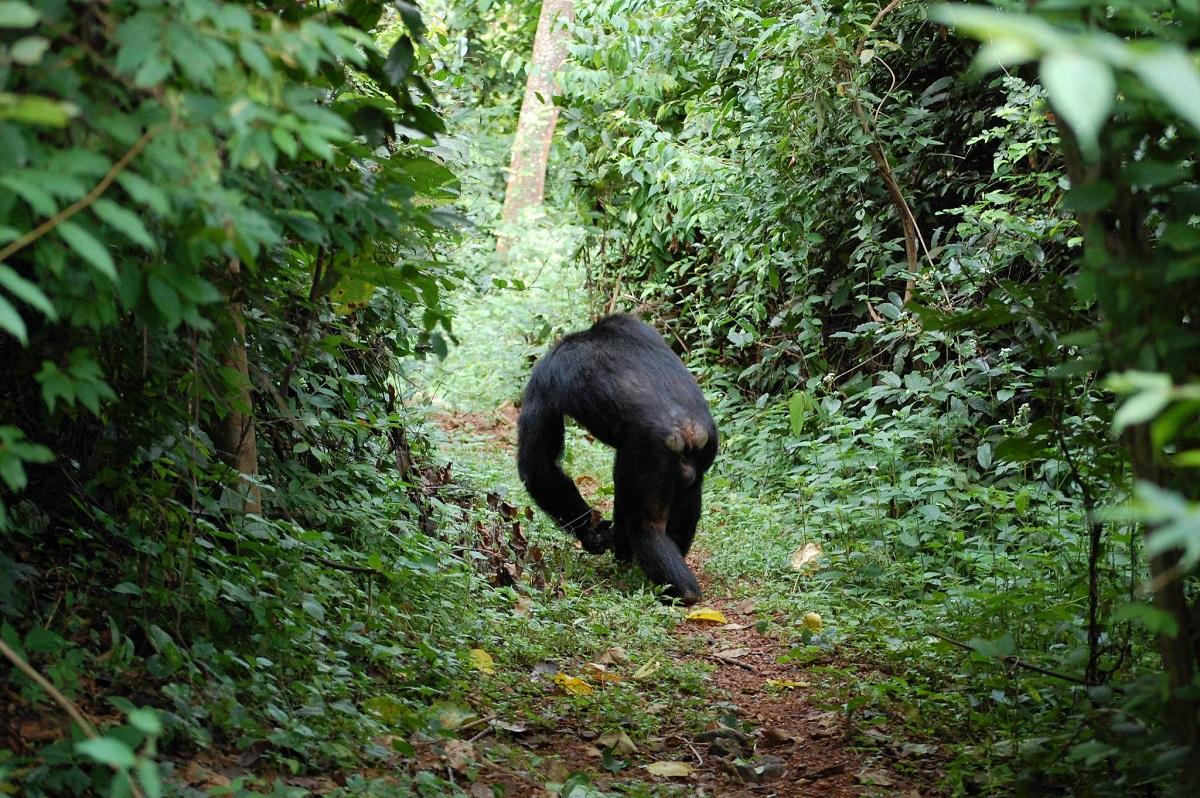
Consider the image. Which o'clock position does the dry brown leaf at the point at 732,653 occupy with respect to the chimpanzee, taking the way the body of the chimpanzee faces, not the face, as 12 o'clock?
The dry brown leaf is roughly at 7 o'clock from the chimpanzee.

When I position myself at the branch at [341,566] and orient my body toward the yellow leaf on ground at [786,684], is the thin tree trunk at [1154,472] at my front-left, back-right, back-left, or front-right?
front-right

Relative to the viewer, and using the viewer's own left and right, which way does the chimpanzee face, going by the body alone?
facing away from the viewer and to the left of the viewer

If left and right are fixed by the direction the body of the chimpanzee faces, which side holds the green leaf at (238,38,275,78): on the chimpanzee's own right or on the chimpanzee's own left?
on the chimpanzee's own left

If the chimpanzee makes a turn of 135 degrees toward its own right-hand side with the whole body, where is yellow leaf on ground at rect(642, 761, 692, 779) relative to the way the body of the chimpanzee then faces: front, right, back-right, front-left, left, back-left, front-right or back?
right

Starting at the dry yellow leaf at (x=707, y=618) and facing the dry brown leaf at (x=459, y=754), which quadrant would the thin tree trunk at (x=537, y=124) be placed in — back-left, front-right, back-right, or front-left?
back-right

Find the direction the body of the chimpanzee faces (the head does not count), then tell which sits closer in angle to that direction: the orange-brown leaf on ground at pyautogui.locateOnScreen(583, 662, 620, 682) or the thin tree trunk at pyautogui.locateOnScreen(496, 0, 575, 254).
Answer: the thin tree trunk

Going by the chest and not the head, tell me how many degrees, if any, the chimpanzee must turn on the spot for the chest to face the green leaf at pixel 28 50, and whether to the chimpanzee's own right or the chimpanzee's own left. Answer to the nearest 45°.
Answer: approximately 135° to the chimpanzee's own left

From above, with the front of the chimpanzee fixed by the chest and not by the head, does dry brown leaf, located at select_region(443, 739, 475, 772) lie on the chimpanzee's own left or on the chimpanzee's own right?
on the chimpanzee's own left

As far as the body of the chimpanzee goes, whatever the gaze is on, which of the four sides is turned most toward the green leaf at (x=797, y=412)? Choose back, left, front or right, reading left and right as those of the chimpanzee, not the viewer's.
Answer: right

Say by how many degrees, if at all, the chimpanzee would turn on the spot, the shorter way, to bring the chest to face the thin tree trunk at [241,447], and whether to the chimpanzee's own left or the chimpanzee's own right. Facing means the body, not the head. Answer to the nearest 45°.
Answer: approximately 90° to the chimpanzee's own left

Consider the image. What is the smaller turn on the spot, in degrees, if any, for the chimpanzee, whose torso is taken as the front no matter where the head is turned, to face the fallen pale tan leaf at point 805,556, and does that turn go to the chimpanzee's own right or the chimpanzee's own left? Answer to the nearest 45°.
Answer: approximately 135° to the chimpanzee's own right

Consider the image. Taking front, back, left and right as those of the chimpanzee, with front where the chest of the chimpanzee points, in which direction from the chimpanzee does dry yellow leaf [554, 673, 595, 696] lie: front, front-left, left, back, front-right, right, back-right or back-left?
back-left

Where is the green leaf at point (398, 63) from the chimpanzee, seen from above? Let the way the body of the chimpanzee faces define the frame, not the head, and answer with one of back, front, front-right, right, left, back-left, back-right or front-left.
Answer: back-left
